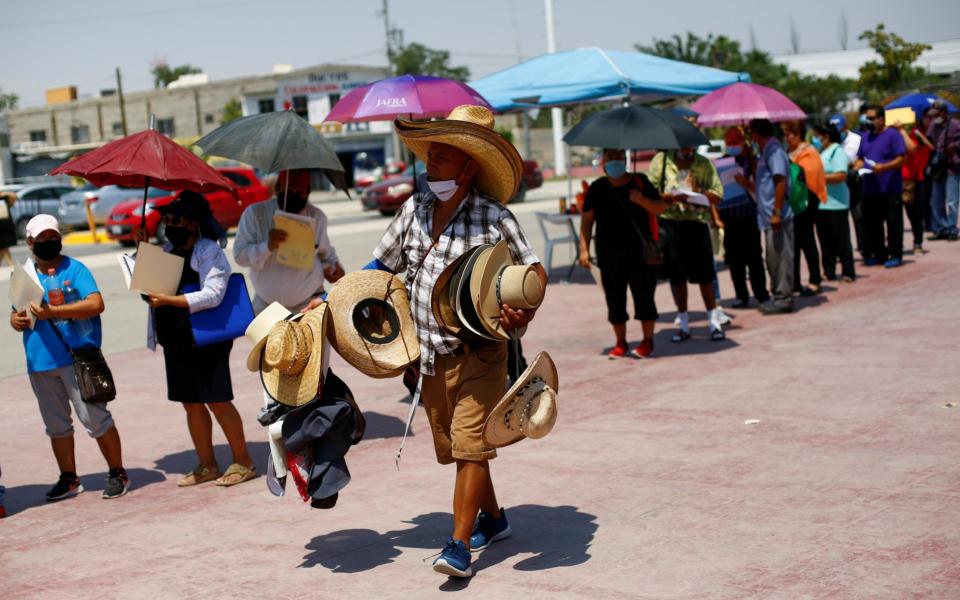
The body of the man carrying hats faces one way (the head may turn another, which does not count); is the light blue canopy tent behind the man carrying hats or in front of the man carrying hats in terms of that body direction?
behind

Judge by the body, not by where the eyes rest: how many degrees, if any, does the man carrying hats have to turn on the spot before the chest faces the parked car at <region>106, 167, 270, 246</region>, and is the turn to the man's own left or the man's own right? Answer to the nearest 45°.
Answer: approximately 135° to the man's own right

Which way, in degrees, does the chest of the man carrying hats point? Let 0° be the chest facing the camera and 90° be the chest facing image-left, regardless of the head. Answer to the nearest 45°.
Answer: approximately 45°

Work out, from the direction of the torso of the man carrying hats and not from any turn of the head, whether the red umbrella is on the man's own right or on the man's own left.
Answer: on the man's own right

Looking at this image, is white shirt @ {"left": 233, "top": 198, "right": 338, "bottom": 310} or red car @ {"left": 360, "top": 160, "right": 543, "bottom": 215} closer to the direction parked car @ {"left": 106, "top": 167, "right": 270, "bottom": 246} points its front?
the white shirt
